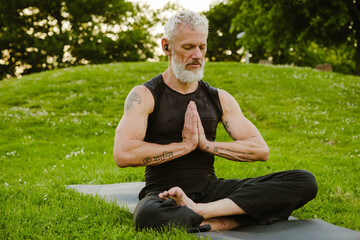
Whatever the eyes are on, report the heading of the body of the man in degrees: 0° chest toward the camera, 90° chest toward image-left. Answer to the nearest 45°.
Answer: approximately 315°
